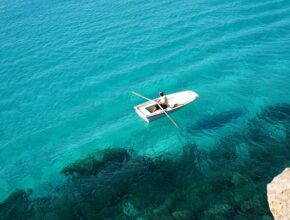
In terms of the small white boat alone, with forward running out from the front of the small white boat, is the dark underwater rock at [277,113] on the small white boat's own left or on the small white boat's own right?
on the small white boat's own right

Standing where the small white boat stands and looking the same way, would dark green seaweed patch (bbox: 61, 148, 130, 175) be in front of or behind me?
behind

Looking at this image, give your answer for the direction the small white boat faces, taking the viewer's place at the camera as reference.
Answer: facing away from the viewer and to the right of the viewer

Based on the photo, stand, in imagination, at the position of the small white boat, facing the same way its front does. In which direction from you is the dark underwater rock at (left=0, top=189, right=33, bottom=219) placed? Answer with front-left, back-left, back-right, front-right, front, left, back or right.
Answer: back

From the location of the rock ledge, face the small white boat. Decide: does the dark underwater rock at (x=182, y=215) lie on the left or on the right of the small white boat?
left

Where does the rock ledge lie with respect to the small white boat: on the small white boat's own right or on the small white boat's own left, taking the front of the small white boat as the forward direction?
on the small white boat's own right

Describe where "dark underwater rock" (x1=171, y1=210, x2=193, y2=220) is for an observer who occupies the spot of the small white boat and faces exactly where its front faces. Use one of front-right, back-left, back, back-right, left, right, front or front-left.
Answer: back-right
